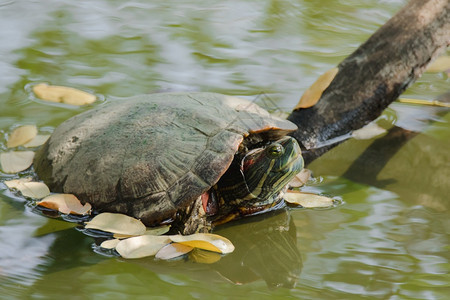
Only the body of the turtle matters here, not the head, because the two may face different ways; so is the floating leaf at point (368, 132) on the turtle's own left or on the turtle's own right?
on the turtle's own left

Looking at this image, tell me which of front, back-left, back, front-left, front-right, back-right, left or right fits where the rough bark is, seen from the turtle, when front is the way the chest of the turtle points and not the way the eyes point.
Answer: left

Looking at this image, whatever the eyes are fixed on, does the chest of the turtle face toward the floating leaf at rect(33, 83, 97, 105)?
no

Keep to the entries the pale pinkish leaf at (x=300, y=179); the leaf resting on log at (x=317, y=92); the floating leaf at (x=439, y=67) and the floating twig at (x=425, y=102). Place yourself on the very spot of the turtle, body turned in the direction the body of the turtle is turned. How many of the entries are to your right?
0

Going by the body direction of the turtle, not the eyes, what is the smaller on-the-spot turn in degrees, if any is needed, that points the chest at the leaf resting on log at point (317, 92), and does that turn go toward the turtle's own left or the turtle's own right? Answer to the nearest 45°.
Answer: approximately 90° to the turtle's own left

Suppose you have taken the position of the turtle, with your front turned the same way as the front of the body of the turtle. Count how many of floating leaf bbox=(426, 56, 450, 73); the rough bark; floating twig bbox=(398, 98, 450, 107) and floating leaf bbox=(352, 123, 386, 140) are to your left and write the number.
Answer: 4

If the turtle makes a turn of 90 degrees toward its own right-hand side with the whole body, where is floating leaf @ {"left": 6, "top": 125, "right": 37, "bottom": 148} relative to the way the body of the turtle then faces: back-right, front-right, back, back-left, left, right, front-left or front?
right

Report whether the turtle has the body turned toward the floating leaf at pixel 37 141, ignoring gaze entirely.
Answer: no

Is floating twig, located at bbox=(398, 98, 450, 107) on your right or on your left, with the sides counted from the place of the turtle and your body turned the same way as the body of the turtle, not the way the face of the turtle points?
on your left

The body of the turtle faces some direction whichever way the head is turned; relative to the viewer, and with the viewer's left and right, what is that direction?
facing the viewer and to the right of the viewer
